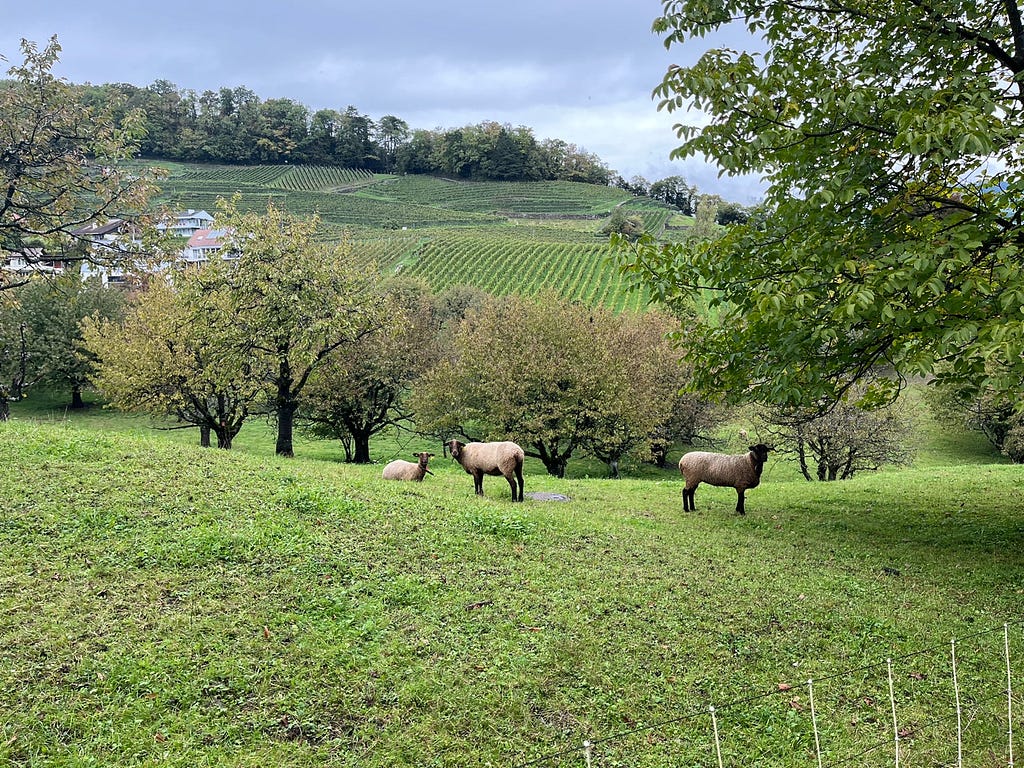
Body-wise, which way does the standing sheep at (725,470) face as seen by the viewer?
to the viewer's right

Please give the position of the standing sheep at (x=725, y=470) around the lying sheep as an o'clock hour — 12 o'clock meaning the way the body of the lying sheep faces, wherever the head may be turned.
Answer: The standing sheep is roughly at 1 o'clock from the lying sheep.

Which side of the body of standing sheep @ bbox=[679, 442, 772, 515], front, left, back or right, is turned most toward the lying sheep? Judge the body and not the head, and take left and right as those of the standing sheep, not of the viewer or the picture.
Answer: back

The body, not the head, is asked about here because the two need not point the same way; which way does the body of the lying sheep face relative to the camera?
to the viewer's right

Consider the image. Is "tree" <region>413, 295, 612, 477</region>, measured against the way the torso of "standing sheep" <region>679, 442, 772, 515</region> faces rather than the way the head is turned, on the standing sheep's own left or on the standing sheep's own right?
on the standing sheep's own left

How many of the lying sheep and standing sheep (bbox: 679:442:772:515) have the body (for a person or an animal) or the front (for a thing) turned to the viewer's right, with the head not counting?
2
